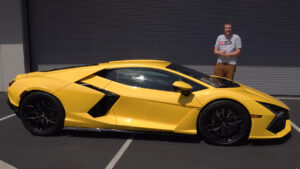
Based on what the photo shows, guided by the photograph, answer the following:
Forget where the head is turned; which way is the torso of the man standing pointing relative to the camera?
toward the camera

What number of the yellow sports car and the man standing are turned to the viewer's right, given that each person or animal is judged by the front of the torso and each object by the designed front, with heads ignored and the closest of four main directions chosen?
1

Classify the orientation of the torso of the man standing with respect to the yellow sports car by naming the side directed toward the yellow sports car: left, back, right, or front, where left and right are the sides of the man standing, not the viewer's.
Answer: front

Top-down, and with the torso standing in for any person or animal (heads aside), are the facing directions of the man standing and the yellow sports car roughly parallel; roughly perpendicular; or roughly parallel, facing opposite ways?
roughly perpendicular

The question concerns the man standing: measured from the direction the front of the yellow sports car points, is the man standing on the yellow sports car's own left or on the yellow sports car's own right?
on the yellow sports car's own left

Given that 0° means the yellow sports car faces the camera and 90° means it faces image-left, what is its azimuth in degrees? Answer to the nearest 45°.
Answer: approximately 270°
